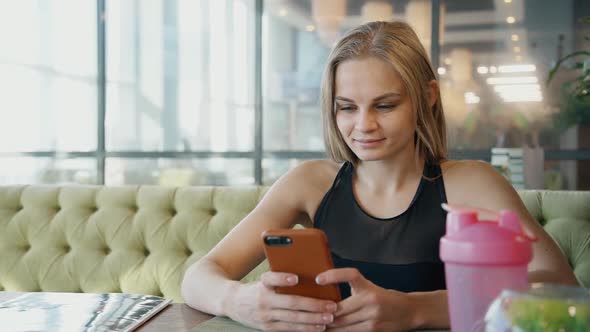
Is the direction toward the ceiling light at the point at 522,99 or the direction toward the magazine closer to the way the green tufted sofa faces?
the magazine

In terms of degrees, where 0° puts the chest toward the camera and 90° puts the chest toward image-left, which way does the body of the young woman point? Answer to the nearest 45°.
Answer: approximately 0°

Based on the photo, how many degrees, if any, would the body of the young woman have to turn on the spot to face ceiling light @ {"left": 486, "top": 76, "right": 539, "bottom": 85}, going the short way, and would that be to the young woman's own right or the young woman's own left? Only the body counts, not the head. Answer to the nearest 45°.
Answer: approximately 180°

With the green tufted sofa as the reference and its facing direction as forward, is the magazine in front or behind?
in front

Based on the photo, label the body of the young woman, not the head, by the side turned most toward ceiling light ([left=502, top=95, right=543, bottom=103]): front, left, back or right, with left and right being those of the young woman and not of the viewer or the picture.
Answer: back

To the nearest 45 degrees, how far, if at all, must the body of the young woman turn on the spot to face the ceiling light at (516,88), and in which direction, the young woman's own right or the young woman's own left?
approximately 180°

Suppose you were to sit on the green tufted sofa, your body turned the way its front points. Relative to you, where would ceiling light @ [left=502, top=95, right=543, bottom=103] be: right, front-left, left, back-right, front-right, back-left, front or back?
back-left

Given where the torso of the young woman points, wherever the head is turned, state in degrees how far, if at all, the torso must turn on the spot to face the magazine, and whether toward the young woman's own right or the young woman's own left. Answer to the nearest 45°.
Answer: approximately 45° to the young woman's own right

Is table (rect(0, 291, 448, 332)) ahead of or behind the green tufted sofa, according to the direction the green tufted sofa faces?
ahead

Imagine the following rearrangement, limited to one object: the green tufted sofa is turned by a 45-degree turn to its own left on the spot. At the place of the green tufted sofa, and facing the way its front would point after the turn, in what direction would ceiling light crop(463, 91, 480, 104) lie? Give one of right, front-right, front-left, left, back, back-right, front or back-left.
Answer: left

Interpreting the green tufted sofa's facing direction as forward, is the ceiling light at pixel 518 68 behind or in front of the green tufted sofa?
behind
